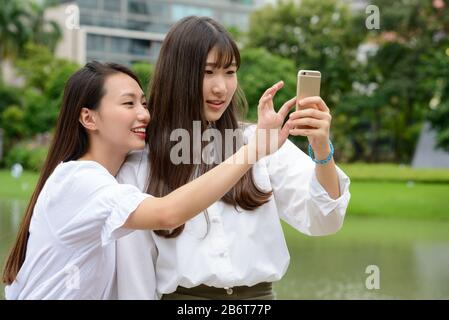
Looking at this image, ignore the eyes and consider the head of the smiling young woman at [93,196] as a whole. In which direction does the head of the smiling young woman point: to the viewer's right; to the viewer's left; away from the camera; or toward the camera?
to the viewer's right

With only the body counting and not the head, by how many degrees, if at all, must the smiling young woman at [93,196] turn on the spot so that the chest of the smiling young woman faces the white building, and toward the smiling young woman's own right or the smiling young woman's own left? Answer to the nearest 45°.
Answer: approximately 90° to the smiling young woman's own left

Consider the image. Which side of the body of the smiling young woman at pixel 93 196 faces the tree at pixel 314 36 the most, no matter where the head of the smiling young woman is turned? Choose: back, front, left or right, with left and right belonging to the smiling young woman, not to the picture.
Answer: left

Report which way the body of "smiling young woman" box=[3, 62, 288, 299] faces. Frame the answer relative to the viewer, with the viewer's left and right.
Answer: facing to the right of the viewer

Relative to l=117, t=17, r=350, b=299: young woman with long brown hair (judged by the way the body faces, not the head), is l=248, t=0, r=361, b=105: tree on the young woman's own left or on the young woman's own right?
on the young woman's own left

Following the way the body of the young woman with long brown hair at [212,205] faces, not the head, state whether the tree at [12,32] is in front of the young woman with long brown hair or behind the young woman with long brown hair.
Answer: behind

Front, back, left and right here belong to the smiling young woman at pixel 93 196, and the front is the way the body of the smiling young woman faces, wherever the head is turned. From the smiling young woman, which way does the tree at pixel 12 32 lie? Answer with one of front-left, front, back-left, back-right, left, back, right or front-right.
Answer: left

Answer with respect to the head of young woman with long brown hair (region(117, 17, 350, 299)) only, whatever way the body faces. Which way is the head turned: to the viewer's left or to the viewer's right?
to the viewer's right

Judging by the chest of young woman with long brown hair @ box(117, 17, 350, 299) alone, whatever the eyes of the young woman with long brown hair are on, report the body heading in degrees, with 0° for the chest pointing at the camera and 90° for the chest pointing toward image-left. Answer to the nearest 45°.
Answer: approximately 315°

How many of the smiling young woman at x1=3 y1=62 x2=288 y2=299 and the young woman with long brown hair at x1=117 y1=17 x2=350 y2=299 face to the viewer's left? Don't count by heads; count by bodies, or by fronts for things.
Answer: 0

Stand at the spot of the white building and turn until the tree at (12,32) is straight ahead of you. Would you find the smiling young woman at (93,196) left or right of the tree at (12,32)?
left

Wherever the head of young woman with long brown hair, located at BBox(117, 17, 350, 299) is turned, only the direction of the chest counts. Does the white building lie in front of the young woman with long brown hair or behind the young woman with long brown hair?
behind
